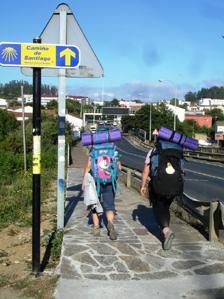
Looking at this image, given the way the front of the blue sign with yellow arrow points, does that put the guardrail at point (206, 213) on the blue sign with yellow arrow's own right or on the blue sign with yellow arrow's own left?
on the blue sign with yellow arrow's own left

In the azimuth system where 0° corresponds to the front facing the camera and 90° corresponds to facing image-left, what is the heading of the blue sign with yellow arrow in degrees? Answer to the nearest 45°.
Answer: approximately 0°

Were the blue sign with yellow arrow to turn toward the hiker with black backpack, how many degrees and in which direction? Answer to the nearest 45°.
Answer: approximately 90° to its left
